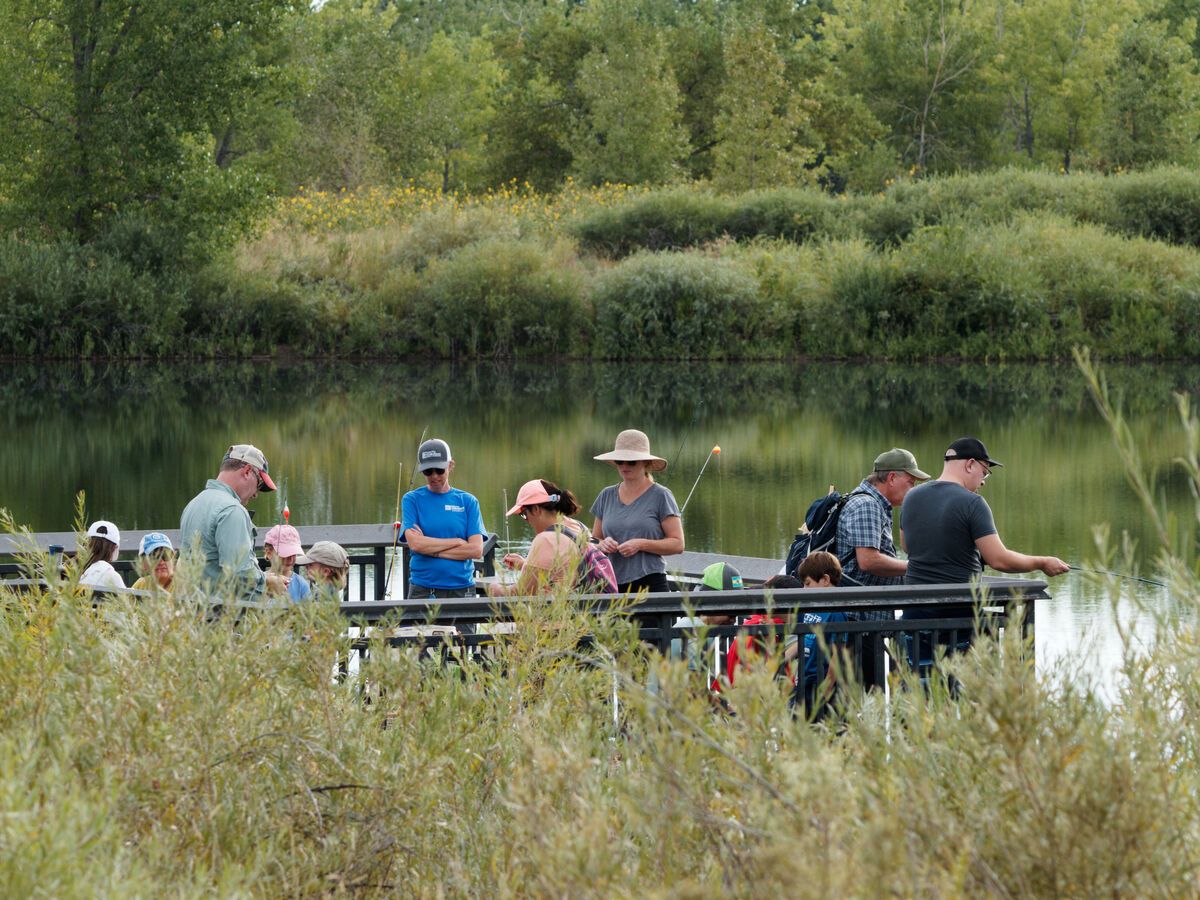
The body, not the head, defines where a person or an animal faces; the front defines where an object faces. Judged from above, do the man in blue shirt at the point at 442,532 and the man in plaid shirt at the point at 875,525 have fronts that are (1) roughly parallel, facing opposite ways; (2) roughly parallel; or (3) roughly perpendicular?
roughly perpendicular

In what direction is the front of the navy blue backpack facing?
to the viewer's left

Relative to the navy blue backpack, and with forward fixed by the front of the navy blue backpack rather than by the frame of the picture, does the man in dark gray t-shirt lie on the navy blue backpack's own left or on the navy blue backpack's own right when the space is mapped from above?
on the navy blue backpack's own left

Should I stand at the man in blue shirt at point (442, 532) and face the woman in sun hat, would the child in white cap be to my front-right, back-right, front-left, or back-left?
back-right

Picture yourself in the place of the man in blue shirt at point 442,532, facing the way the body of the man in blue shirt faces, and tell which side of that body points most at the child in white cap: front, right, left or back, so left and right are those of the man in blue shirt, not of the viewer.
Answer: right

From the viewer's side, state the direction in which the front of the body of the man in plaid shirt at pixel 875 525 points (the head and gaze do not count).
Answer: to the viewer's right

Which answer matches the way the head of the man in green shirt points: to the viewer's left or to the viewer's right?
to the viewer's right

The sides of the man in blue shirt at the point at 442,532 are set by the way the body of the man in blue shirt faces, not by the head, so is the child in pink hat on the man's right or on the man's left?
on the man's right

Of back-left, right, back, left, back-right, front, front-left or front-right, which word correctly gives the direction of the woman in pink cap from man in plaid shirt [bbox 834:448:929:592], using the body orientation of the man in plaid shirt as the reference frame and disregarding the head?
back-right

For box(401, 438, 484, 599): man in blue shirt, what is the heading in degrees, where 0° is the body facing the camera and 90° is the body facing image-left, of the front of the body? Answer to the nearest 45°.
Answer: approximately 0°

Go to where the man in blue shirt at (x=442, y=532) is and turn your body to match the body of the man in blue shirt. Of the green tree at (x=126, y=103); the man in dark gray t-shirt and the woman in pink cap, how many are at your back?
1

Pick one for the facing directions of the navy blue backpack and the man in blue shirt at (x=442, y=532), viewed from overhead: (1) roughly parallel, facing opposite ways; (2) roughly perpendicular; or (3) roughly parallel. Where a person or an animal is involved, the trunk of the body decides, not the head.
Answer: roughly perpendicular

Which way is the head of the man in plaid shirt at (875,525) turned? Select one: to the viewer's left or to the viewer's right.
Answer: to the viewer's right
